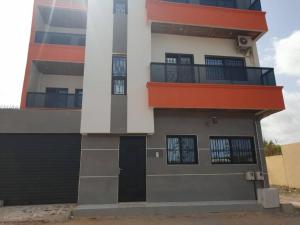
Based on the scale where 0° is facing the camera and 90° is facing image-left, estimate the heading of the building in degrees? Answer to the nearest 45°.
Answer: approximately 0°

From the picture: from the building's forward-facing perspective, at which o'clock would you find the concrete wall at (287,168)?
The concrete wall is roughly at 8 o'clock from the building.

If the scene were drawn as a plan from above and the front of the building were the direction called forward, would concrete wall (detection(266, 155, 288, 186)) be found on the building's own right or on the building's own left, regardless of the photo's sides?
on the building's own left
